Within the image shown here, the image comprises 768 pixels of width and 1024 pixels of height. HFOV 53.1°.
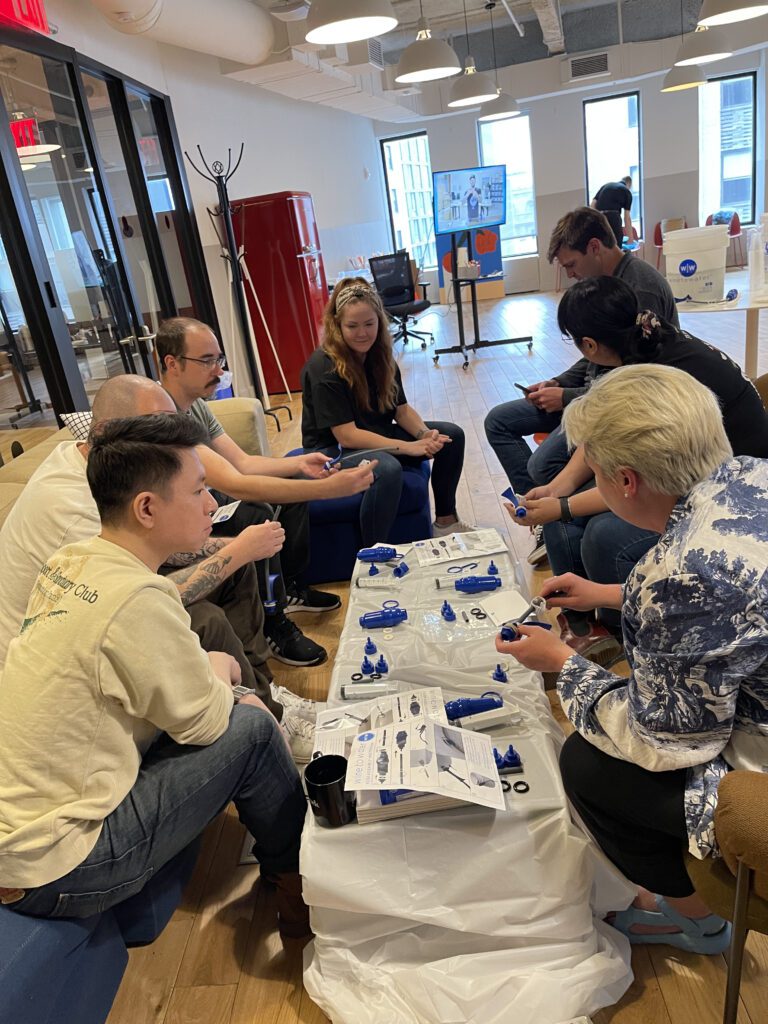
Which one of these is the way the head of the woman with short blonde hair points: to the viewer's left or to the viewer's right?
to the viewer's left

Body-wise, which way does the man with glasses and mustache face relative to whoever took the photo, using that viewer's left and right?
facing to the right of the viewer

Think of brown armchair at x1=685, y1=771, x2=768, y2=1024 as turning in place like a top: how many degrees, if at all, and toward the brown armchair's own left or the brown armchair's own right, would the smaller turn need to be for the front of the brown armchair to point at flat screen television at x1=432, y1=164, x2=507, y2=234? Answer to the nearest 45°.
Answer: approximately 90° to the brown armchair's own right

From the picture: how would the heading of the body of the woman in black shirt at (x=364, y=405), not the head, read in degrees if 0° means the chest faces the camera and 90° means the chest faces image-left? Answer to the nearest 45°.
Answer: approximately 315°

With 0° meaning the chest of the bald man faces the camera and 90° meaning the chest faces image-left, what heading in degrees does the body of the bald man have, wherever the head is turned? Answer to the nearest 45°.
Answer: approximately 270°

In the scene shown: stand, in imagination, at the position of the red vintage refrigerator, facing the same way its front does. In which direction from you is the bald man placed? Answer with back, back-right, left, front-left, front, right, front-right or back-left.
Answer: front-right

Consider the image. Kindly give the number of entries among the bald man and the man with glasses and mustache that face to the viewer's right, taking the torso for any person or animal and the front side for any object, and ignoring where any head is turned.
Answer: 2

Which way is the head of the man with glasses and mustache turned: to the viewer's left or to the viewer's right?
to the viewer's right

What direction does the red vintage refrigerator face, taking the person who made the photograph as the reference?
facing the viewer and to the right of the viewer

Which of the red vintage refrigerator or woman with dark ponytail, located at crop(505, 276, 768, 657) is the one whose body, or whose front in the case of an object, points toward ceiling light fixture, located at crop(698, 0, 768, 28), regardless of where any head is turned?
the red vintage refrigerator

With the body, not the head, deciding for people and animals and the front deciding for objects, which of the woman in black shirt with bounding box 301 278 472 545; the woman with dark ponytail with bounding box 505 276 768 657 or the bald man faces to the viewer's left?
the woman with dark ponytail

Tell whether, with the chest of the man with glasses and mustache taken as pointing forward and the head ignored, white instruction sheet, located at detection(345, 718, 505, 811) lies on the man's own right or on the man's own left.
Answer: on the man's own right

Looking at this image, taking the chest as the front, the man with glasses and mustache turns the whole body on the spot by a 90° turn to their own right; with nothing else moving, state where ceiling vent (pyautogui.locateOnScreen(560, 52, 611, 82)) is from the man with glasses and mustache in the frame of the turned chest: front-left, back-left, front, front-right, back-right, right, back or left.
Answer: back-left

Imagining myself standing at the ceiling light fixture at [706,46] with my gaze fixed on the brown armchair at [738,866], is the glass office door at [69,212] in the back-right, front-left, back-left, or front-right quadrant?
front-right

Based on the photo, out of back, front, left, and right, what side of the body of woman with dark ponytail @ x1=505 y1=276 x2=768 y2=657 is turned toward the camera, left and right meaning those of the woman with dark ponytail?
left

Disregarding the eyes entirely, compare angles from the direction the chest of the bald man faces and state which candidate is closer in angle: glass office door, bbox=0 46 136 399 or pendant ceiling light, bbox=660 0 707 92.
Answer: the pendant ceiling light

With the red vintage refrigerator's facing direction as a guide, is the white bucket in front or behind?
in front
